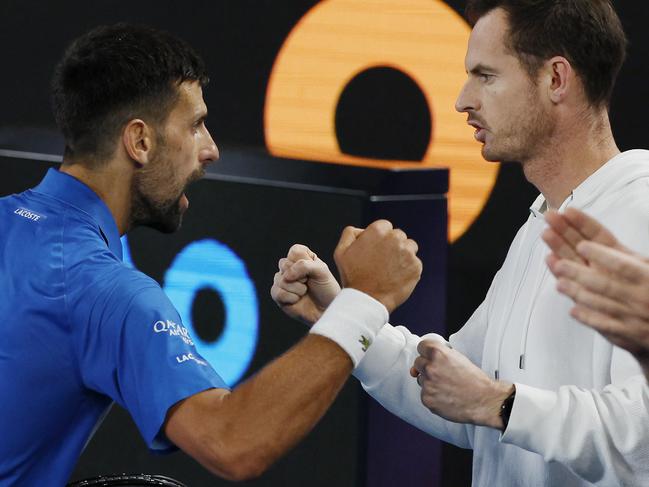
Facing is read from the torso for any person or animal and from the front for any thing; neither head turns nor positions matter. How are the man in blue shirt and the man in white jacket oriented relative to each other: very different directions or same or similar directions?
very different directions

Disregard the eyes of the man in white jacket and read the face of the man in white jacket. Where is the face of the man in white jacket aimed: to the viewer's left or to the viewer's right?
to the viewer's left

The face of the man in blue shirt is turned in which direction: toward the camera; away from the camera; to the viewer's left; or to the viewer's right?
to the viewer's right

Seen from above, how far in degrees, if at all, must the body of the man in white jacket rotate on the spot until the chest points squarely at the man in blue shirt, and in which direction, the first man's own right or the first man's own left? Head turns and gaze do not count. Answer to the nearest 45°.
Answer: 0° — they already face them

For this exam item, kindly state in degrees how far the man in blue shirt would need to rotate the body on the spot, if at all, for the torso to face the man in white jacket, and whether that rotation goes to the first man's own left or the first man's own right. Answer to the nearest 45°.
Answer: approximately 45° to the first man's own right

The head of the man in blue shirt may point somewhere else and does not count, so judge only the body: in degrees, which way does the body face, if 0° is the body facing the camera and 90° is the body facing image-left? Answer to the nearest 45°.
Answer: approximately 225°
